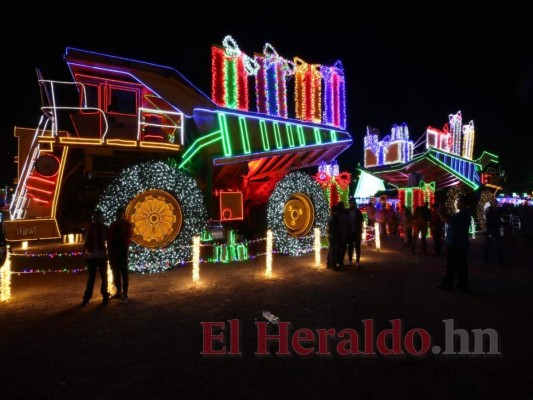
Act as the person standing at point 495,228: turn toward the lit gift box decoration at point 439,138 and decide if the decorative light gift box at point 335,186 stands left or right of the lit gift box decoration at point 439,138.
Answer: left

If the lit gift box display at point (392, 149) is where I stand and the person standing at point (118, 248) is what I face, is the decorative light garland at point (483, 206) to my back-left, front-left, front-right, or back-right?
back-left

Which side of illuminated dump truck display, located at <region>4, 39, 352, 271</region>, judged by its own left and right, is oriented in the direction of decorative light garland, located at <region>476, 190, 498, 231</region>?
back

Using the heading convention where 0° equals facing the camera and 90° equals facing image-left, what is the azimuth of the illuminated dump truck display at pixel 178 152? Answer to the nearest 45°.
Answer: approximately 45°

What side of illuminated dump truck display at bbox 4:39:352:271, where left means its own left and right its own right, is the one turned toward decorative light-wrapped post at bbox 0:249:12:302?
front

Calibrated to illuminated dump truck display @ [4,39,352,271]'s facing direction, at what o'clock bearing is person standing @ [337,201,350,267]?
The person standing is roughly at 8 o'clock from the illuminated dump truck display.

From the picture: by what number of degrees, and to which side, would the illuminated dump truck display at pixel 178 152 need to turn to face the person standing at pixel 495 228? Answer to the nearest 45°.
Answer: approximately 135° to its left

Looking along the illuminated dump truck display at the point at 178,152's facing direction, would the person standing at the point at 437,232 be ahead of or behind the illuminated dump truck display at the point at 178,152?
behind

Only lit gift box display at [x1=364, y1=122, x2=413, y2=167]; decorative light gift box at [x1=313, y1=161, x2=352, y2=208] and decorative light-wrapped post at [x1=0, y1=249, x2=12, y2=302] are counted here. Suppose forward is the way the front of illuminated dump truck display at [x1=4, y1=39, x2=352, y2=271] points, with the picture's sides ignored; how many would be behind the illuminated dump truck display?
2
